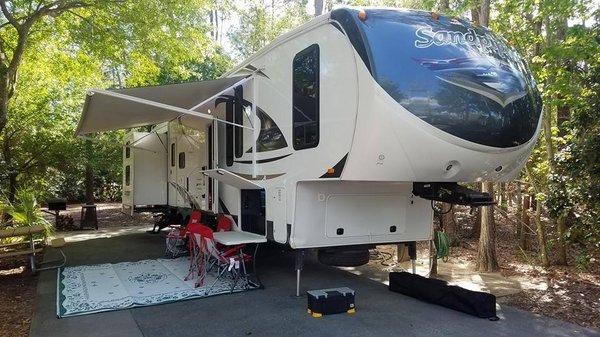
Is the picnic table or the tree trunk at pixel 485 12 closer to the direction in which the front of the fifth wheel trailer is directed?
the tree trunk

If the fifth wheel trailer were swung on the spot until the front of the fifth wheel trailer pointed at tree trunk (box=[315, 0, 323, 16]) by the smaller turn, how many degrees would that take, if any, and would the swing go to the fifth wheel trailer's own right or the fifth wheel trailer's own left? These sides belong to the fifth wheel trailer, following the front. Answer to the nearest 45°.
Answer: approximately 135° to the fifth wheel trailer's own left

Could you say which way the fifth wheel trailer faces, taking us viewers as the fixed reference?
facing the viewer and to the right of the viewer

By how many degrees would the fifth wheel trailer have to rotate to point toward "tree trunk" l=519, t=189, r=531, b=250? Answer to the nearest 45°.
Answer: approximately 90° to its left

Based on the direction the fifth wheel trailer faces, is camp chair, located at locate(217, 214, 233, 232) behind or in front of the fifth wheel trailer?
behind

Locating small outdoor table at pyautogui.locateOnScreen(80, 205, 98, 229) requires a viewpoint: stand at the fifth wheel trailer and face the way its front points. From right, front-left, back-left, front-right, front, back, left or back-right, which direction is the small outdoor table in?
back
